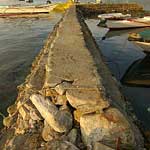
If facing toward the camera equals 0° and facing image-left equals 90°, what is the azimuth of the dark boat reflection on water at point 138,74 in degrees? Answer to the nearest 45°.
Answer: approximately 90°

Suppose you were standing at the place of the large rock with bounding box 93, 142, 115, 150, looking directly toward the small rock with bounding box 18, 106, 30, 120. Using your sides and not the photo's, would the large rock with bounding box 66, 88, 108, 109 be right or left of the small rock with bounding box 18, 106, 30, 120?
right
